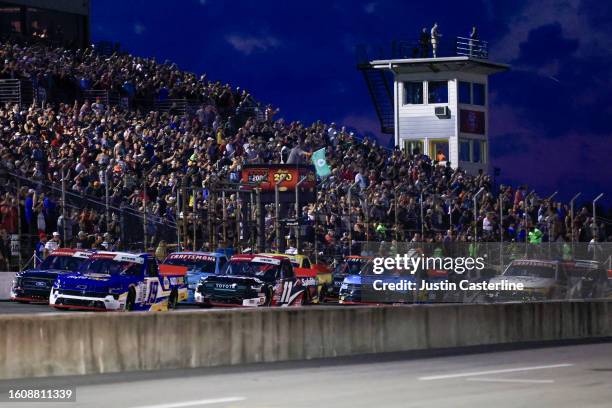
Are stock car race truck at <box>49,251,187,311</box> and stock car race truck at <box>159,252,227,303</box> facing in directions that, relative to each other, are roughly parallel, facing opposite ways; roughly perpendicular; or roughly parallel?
roughly parallel

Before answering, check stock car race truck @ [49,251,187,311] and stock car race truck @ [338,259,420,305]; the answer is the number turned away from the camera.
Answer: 0

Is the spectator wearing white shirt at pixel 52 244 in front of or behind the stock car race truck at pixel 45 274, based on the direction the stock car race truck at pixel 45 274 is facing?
behind

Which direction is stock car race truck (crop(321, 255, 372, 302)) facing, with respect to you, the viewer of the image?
facing the viewer and to the left of the viewer

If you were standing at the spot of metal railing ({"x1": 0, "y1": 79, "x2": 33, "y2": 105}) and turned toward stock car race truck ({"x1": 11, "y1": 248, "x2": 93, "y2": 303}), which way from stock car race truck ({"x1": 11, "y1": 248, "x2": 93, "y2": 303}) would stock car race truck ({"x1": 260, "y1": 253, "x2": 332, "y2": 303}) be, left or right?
left

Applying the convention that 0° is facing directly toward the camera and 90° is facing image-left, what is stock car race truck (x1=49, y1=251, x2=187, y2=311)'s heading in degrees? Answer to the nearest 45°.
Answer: approximately 45°
